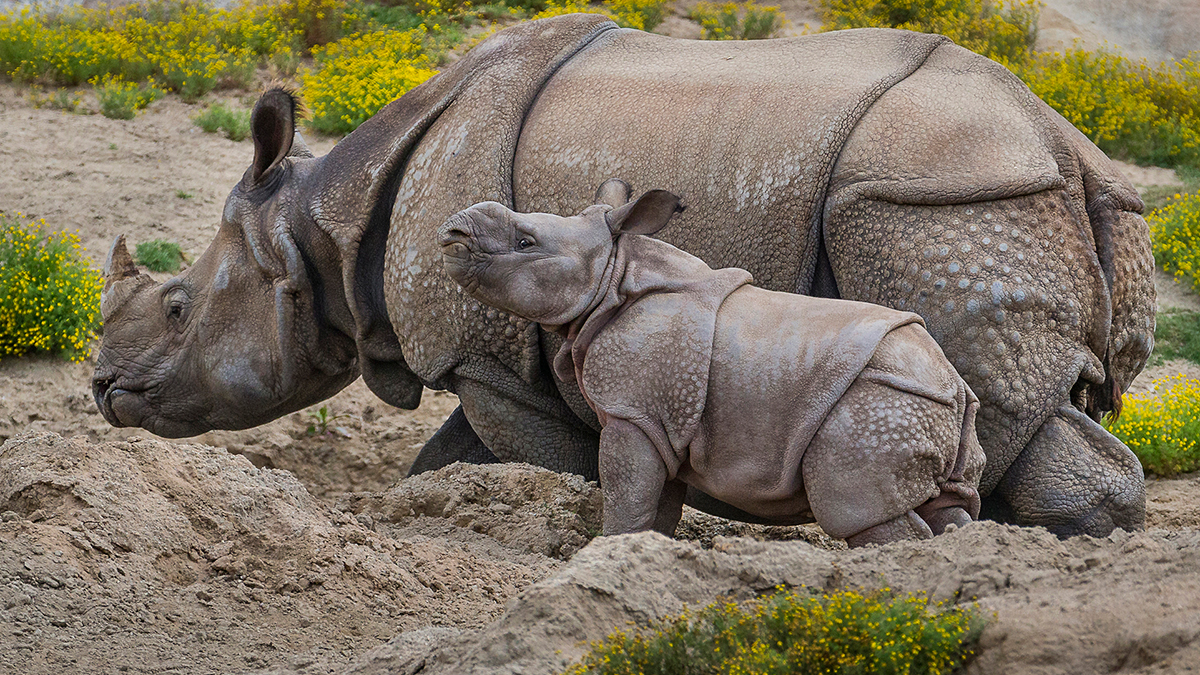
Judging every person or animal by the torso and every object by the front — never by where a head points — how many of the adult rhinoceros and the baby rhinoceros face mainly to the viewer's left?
2

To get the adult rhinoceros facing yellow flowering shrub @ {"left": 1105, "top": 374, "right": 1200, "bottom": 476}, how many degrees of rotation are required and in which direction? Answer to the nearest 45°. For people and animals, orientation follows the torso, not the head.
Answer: approximately 135° to its right

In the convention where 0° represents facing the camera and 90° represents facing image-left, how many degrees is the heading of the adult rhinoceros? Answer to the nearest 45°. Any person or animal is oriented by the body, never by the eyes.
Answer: approximately 90°

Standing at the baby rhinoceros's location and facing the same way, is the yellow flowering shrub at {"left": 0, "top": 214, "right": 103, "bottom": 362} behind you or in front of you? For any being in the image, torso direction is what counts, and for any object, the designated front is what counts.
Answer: in front

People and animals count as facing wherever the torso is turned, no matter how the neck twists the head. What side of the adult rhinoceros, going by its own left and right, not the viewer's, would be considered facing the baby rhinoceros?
left

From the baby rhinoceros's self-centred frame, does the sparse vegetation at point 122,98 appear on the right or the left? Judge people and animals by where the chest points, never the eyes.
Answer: on its right

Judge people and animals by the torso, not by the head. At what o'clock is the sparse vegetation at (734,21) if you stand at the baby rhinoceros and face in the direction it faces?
The sparse vegetation is roughly at 3 o'clock from the baby rhinoceros.

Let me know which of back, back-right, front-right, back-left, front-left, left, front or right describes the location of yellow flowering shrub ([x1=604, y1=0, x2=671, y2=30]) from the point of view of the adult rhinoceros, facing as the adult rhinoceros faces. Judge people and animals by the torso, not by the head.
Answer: right

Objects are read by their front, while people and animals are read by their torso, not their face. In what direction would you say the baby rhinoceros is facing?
to the viewer's left

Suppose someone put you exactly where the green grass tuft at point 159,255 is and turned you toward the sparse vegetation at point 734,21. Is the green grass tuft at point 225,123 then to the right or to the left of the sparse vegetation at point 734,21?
left
